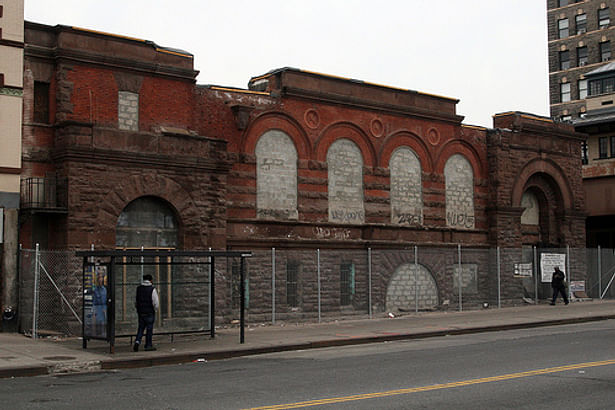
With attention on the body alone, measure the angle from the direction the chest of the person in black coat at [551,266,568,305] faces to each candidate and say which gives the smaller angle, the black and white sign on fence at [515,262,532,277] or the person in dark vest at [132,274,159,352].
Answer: the person in dark vest

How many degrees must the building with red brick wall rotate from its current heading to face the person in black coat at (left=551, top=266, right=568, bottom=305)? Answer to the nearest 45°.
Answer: approximately 90° to its left

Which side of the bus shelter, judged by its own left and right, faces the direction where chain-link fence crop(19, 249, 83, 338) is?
right

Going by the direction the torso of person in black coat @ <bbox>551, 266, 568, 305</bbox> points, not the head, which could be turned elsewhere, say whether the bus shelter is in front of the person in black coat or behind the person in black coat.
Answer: in front

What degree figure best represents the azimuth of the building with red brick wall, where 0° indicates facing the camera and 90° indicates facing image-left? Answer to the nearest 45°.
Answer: approximately 315°

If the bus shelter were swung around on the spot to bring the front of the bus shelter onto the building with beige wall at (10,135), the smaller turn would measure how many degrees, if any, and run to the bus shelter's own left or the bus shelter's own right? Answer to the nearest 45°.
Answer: approximately 135° to the bus shelter's own right

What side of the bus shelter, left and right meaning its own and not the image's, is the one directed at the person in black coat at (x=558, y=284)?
left
